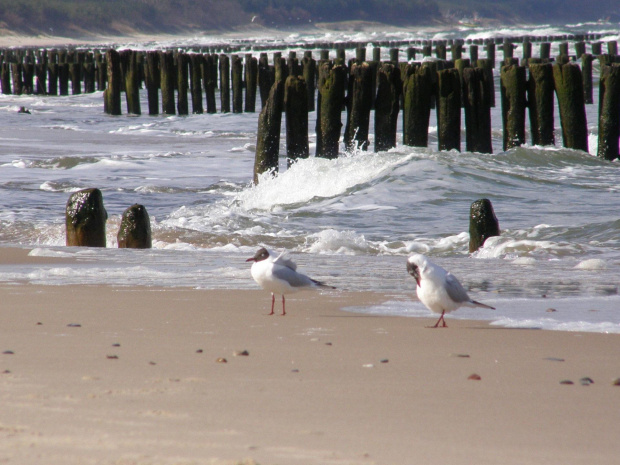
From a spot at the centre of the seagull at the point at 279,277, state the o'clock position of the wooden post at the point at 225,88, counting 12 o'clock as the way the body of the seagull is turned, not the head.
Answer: The wooden post is roughly at 3 o'clock from the seagull.

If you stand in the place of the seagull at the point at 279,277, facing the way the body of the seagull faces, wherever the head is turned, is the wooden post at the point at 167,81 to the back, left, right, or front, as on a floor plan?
right

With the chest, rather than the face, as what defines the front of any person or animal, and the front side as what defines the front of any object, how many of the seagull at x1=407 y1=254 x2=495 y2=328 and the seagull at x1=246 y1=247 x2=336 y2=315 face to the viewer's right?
0

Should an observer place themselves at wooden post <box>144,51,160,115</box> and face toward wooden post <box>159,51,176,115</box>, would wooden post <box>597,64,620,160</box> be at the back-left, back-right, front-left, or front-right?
front-right

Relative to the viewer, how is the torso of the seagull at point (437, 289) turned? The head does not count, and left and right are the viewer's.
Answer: facing the viewer and to the left of the viewer

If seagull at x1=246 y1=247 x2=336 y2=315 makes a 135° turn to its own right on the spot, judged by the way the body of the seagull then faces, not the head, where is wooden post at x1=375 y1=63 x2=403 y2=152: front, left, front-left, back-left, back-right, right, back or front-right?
front-left

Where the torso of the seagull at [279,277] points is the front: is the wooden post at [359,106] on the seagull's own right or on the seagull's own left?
on the seagull's own right

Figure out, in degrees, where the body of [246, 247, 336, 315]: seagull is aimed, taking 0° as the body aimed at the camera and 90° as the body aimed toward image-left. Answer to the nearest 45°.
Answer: approximately 90°

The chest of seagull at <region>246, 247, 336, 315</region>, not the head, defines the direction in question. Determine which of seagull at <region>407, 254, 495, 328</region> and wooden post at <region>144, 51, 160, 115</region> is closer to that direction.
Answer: the wooden post

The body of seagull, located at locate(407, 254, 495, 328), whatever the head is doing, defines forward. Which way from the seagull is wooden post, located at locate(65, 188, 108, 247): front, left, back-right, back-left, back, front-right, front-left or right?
right

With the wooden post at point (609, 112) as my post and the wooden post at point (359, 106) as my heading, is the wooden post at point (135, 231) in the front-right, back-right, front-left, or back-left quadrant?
front-left

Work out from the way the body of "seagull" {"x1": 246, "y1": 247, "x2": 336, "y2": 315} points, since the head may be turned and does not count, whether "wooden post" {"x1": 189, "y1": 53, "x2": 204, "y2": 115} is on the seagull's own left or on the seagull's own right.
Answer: on the seagull's own right

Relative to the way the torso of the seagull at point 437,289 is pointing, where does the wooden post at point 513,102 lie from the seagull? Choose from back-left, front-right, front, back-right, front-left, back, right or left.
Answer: back-right
